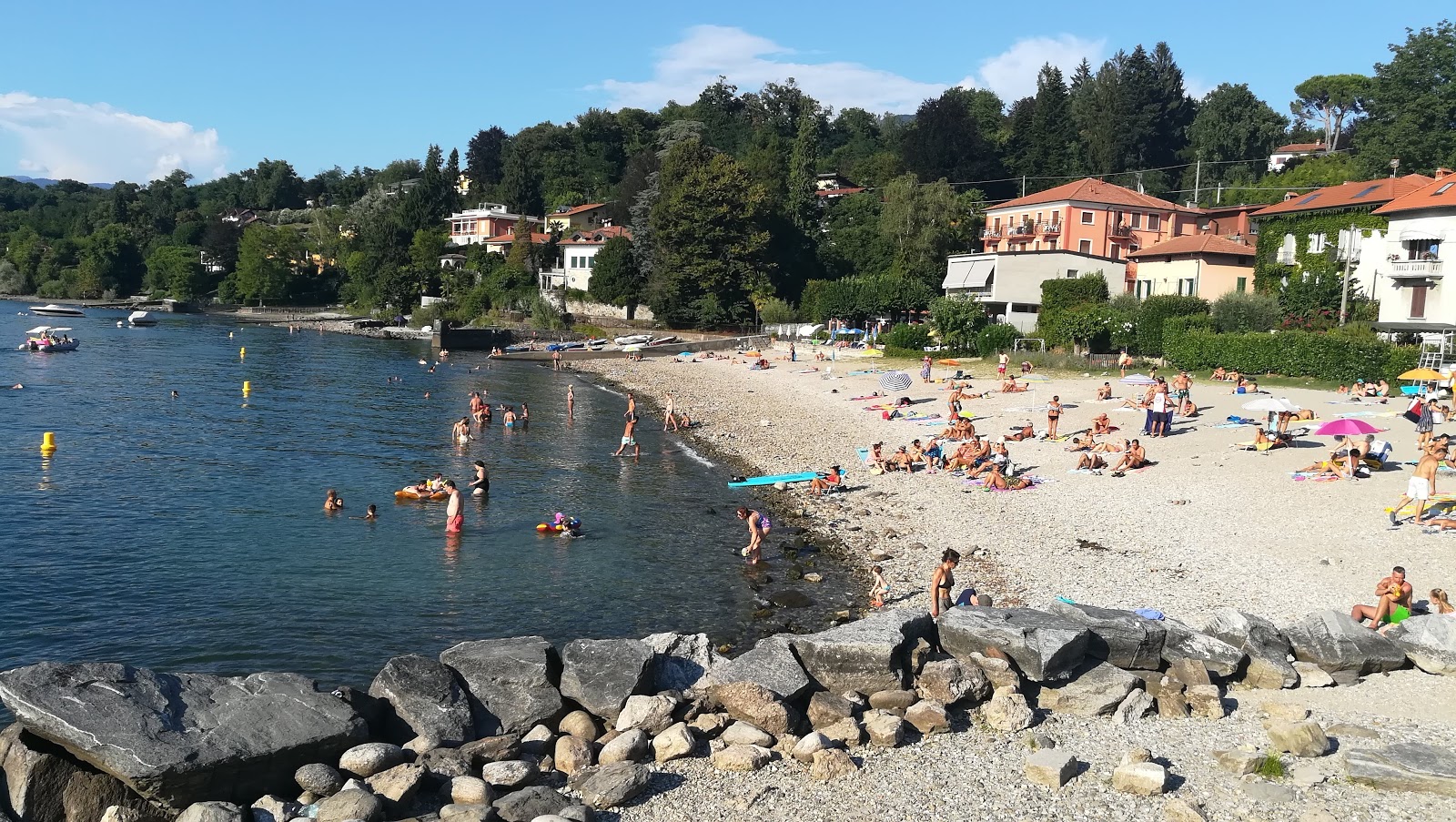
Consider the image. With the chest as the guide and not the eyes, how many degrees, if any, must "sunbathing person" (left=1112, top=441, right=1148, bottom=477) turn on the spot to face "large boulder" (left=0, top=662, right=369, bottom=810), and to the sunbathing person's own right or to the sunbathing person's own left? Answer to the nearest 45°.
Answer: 0° — they already face it

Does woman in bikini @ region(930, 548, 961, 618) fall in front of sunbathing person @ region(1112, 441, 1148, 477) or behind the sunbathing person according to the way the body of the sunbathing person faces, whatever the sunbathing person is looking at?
in front

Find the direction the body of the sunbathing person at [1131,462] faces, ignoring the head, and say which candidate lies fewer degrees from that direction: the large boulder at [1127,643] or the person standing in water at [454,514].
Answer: the person standing in water

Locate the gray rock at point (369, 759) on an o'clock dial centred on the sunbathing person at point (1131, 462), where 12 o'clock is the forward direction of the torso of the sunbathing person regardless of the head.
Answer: The gray rock is roughly at 11 o'clock from the sunbathing person.

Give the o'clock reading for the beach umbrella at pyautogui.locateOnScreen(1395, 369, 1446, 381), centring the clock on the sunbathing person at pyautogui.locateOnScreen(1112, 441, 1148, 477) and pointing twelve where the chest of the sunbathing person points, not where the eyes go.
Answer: The beach umbrella is roughly at 6 o'clock from the sunbathing person.

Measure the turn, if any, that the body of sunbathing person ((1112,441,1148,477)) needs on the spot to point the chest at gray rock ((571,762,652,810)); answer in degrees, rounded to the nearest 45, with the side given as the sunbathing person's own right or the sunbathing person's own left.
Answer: approximately 45° to the sunbathing person's own left

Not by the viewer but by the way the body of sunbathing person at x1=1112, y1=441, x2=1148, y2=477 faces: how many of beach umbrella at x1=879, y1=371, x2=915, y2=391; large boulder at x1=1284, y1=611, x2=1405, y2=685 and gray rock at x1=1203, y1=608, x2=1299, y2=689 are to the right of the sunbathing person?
1

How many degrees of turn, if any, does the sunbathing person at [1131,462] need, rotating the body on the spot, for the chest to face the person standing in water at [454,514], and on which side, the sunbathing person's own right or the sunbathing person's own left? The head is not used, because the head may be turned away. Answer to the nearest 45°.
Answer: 0° — they already face them

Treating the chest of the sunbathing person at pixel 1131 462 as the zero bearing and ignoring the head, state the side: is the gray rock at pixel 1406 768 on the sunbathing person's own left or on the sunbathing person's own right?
on the sunbathing person's own left

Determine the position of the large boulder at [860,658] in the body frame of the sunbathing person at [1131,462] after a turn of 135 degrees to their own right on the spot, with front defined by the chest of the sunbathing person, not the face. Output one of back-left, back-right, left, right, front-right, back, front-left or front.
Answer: back

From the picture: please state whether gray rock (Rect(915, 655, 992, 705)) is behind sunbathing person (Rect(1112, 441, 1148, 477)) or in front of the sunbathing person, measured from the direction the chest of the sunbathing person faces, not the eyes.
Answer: in front

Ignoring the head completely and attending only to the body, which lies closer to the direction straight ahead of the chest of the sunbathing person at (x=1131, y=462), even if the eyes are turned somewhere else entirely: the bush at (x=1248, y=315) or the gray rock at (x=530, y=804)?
the gray rock

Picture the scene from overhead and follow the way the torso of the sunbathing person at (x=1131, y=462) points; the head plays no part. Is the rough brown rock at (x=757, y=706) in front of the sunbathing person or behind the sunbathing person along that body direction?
in front

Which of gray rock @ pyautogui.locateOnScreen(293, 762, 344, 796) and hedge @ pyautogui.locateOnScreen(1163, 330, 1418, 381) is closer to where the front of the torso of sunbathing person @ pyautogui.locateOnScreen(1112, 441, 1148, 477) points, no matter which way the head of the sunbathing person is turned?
the gray rock

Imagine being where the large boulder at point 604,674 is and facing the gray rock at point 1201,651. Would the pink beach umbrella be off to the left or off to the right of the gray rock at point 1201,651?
left

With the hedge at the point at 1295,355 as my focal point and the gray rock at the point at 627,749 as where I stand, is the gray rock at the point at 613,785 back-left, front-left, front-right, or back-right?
back-right

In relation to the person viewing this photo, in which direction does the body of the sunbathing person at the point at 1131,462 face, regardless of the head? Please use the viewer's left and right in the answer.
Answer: facing the viewer and to the left of the viewer

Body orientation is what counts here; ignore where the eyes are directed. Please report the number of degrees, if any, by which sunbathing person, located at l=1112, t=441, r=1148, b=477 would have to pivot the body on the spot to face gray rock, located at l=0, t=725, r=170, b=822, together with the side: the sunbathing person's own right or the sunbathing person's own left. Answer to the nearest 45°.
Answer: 0° — they already face it

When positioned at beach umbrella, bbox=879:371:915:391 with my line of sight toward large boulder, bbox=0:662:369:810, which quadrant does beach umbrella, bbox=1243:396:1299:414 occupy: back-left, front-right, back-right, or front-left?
front-left
